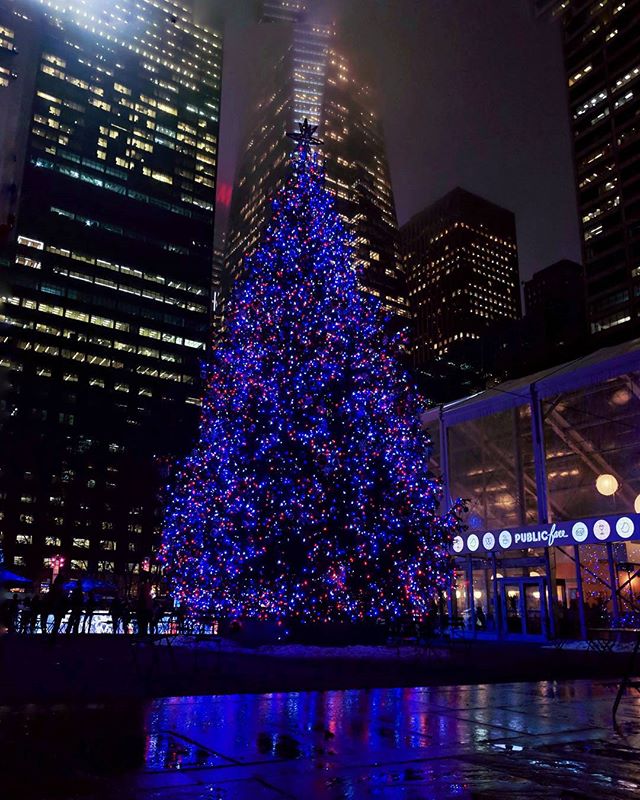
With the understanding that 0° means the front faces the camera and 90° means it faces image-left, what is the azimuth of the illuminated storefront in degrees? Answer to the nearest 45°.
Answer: approximately 45°
